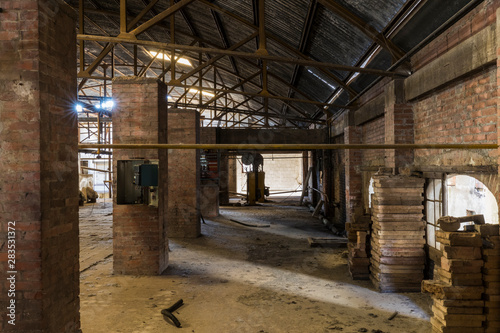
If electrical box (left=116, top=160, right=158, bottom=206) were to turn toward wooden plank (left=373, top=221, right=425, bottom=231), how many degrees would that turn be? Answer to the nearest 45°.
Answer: approximately 45° to its left

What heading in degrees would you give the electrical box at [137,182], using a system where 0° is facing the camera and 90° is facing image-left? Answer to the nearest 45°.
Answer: approximately 0°

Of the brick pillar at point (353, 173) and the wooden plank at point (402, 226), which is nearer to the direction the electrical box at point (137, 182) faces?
the wooden plank

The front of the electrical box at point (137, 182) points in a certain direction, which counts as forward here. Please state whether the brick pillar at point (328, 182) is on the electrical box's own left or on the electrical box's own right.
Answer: on the electrical box's own left

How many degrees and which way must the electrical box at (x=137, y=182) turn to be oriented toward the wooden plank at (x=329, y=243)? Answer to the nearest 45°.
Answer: approximately 90° to its left

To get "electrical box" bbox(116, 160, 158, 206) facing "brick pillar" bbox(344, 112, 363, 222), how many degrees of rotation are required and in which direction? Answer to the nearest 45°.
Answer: approximately 90° to its left

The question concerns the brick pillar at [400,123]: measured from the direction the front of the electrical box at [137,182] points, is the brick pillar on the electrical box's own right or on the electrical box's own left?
on the electrical box's own left
